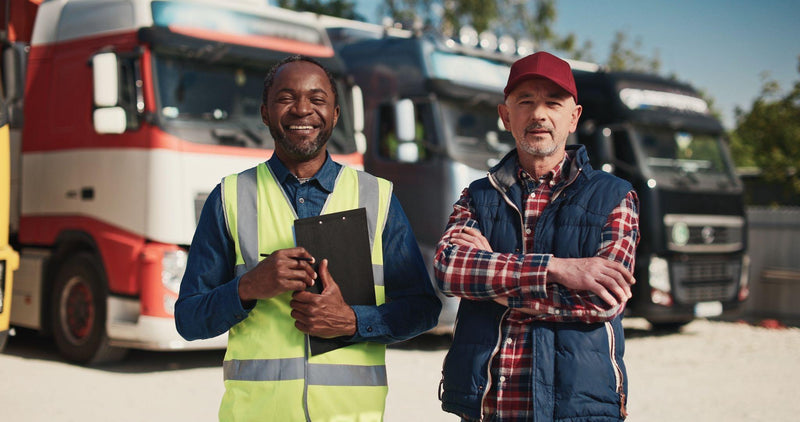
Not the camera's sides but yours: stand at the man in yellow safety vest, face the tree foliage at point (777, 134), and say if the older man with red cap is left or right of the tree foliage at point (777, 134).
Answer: right

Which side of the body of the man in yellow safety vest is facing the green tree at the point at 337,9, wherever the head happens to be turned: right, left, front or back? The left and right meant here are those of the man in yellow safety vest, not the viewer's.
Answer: back

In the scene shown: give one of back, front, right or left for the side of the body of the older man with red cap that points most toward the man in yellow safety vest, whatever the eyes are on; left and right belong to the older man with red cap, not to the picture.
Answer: right

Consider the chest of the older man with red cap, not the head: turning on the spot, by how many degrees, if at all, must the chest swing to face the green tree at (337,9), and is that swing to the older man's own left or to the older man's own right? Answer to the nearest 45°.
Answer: approximately 180°

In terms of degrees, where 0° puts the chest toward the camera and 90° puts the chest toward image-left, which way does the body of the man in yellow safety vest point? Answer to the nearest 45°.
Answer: approximately 0°

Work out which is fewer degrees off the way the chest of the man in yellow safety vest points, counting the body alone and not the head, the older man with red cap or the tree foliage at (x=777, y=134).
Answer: the older man with red cap

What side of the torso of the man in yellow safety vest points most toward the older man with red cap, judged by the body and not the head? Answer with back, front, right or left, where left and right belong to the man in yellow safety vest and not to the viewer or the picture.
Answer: left

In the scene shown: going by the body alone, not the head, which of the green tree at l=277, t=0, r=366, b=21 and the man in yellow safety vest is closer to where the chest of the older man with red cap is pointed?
the man in yellow safety vest

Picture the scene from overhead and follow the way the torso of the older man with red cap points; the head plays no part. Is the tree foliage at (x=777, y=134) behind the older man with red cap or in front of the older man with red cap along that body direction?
behind

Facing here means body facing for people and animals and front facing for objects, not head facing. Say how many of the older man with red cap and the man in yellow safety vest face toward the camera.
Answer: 2
